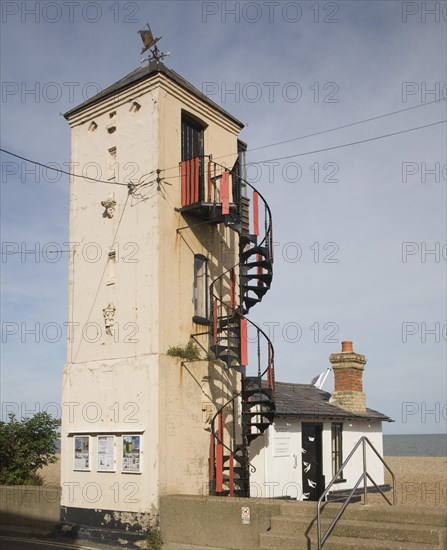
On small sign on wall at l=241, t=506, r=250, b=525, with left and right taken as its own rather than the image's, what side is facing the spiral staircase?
back

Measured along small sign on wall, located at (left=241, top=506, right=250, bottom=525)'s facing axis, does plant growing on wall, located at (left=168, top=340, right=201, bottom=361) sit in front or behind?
behind

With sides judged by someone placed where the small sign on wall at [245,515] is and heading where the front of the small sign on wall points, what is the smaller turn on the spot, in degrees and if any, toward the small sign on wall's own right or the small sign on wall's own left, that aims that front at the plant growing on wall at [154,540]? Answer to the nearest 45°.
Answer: approximately 135° to the small sign on wall's own right

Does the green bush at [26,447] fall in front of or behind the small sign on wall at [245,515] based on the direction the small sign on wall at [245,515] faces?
behind

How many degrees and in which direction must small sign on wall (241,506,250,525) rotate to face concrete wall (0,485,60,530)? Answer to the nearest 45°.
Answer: approximately 135° to its right
